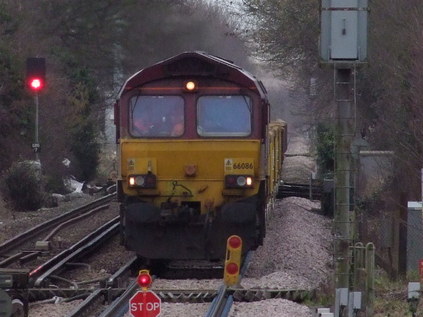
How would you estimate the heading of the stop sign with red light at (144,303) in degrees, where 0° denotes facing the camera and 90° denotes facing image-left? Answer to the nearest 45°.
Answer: approximately 0°

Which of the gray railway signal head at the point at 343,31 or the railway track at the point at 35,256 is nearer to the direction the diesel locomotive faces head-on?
the gray railway signal head
